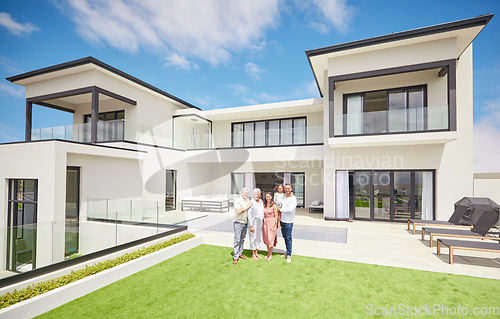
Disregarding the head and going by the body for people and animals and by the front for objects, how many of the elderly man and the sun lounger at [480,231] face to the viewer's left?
1

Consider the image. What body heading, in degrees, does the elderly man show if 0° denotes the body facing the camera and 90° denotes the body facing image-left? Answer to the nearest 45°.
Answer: approximately 315°

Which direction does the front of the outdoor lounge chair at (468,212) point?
to the viewer's left

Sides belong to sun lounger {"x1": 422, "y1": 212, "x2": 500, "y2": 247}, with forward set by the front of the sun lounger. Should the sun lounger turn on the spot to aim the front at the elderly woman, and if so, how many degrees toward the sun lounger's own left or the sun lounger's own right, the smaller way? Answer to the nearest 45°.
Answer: approximately 45° to the sun lounger's own left

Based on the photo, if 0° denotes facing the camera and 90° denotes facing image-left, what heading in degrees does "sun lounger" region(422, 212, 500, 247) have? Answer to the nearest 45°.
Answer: approximately 90°

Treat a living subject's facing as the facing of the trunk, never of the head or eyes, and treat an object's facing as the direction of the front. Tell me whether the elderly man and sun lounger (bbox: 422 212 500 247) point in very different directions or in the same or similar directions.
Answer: very different directions
